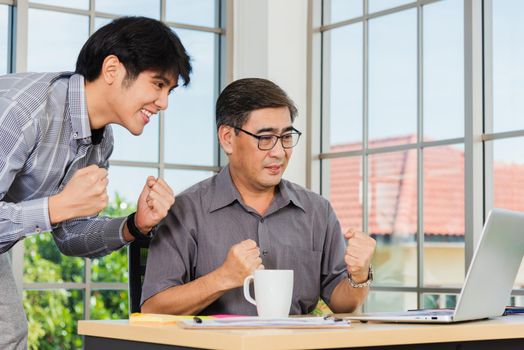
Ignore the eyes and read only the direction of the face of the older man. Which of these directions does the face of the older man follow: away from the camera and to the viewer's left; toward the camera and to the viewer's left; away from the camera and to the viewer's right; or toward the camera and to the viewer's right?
toward the camera and to the viewer's right

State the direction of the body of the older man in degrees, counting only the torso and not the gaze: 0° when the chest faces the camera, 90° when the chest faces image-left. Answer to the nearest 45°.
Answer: approximately 315°

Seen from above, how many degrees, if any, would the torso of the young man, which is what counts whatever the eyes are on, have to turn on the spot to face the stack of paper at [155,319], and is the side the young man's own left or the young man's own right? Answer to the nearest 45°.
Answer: approximately 90° to the young man's own right

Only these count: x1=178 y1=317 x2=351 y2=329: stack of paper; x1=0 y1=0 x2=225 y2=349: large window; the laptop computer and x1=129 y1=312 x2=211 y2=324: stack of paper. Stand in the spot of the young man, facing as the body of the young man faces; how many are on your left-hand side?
1

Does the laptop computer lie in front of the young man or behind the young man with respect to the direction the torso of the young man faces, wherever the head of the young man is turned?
in front

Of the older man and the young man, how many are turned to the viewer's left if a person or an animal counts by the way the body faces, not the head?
0

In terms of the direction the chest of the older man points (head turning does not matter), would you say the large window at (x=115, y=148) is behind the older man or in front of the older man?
behind

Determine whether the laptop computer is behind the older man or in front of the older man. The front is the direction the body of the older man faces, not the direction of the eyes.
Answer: in front

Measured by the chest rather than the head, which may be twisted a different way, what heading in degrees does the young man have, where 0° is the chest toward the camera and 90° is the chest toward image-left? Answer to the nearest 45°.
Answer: approximately 270°
